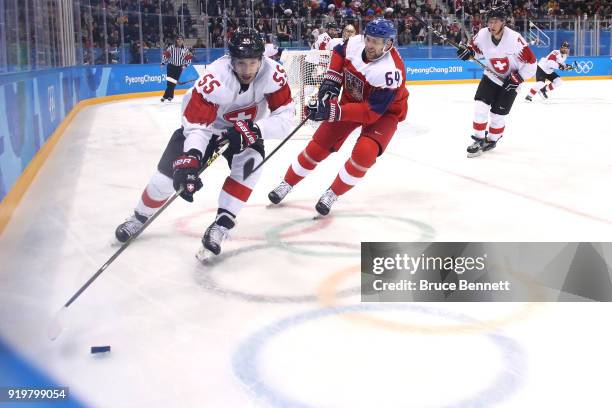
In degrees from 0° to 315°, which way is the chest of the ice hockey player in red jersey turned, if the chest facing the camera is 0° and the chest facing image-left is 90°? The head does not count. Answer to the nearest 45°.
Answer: approximately 45°

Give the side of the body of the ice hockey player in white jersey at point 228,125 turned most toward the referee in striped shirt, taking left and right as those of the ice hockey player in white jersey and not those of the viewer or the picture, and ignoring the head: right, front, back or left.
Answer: back

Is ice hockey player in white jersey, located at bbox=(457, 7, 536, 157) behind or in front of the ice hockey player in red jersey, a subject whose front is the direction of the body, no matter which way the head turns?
behind

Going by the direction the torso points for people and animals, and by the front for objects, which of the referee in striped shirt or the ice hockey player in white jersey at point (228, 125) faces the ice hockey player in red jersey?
the referee in striped shirt

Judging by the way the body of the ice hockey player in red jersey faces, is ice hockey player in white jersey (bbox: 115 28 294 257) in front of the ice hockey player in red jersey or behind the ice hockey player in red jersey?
in front

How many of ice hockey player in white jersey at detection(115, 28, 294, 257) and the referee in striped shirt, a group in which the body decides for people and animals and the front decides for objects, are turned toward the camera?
2

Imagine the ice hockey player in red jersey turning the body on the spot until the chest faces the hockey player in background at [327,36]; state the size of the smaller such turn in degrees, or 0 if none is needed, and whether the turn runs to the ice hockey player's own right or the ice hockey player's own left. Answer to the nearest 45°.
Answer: approximately 135° to the ice hockey player's own right
